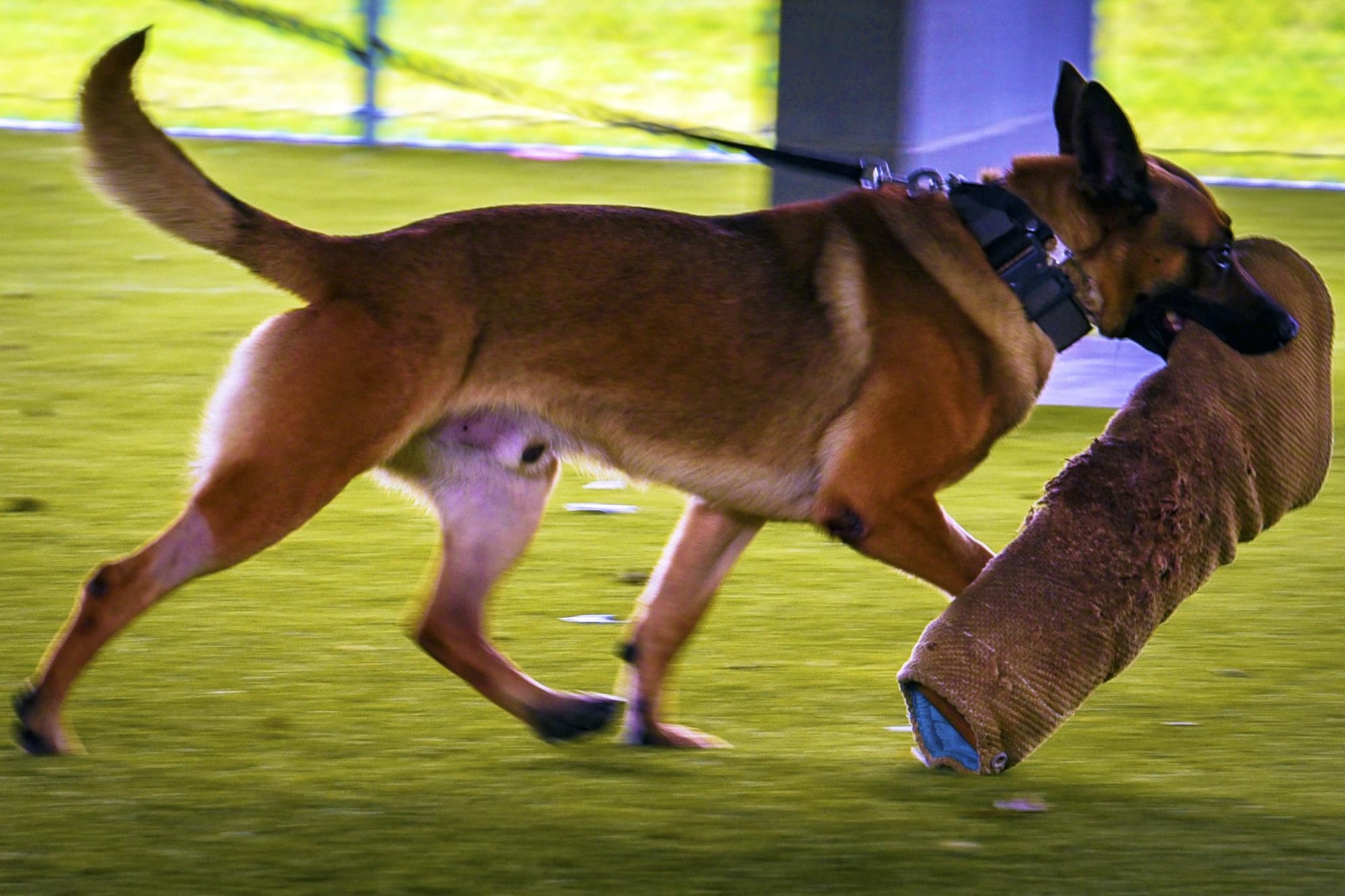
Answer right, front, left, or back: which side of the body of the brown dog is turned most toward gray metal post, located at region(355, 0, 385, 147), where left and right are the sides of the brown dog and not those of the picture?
left

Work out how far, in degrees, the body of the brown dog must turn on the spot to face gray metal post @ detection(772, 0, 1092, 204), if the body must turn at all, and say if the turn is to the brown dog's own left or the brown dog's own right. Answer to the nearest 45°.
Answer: approximately 90° to the brown dog's own left

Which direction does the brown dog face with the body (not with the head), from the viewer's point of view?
to the viewer's right
